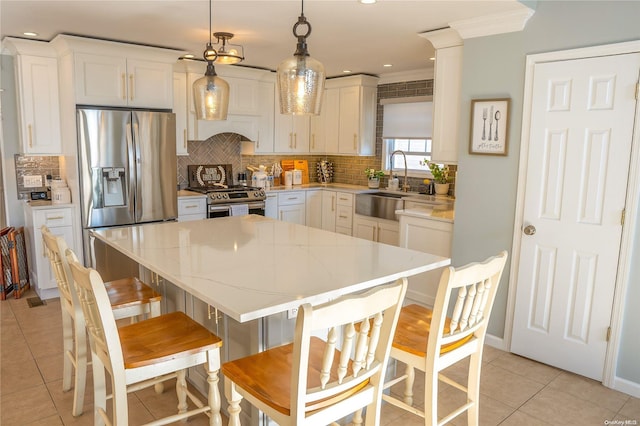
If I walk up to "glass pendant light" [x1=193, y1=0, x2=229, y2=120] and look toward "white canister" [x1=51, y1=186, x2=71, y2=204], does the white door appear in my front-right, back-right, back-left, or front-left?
back-right

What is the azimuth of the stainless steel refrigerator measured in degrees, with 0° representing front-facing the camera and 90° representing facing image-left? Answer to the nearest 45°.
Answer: approximately 0°

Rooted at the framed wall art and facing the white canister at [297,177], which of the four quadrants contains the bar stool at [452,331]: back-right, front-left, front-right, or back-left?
back-left

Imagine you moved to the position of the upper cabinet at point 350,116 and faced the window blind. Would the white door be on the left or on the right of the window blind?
right

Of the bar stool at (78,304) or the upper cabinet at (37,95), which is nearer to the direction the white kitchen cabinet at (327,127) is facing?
the bar stool

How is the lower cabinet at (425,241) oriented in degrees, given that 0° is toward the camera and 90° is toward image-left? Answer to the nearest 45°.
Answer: approximately 45°
